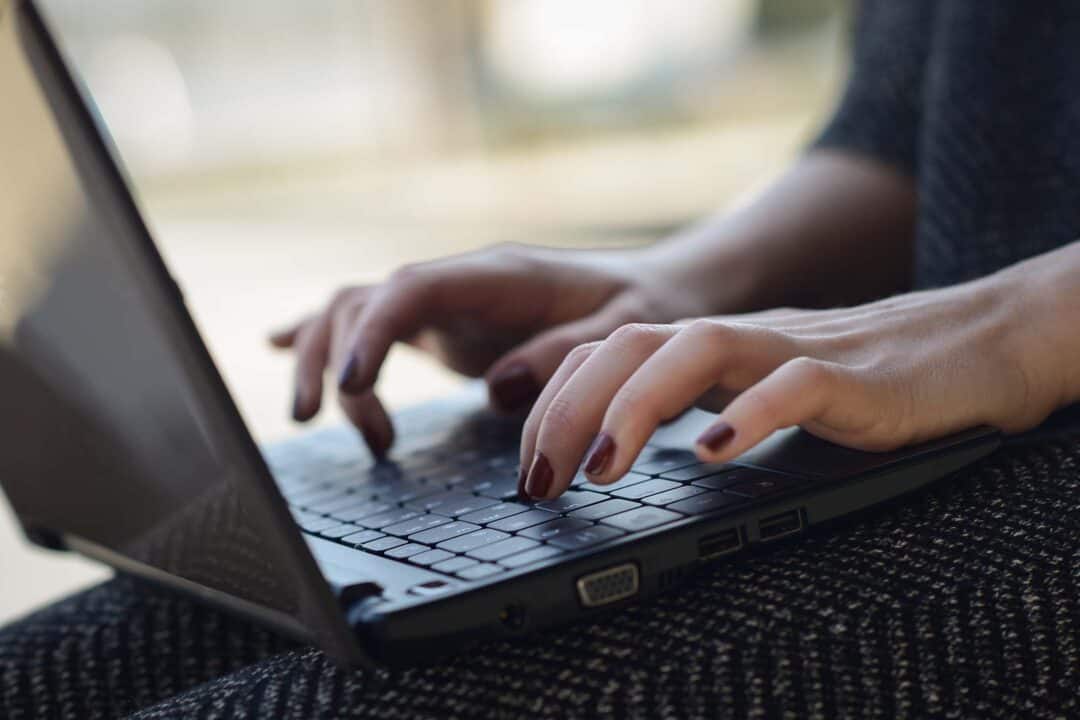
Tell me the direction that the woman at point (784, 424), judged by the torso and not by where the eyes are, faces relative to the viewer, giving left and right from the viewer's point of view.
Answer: facing to the left of the viewer

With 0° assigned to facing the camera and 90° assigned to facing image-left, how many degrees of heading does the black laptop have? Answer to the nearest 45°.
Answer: approximately 225°
